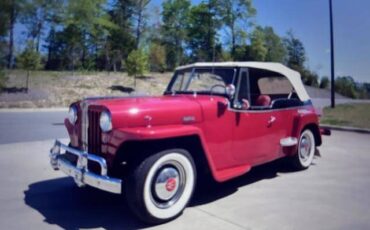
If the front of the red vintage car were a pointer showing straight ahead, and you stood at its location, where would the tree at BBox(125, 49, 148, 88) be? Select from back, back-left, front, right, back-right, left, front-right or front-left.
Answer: back-right

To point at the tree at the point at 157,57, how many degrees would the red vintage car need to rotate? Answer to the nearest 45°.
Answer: approximately 135° to its right

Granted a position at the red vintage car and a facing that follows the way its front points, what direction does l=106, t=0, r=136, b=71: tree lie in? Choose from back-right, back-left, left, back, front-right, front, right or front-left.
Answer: back-right

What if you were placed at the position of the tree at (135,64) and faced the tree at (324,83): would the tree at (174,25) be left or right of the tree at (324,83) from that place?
left

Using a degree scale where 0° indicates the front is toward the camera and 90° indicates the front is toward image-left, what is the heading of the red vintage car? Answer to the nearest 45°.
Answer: approximately 45°

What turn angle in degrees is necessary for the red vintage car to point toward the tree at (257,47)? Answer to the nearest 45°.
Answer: approximately 135° to its right

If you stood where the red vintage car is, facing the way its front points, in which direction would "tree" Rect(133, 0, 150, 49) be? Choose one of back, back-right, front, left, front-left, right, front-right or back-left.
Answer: back-right
